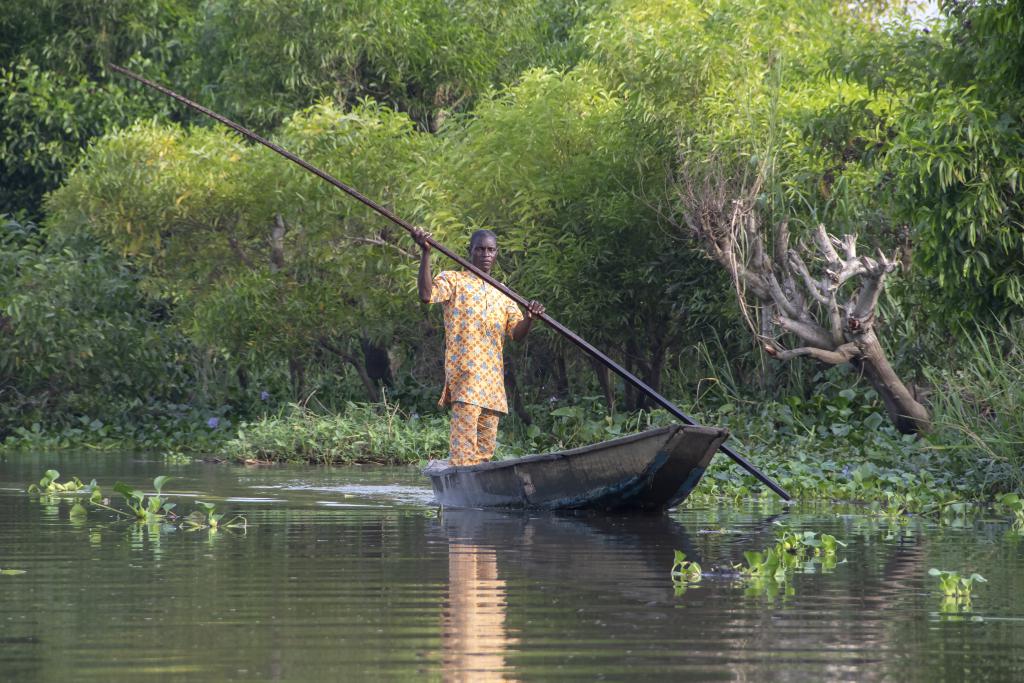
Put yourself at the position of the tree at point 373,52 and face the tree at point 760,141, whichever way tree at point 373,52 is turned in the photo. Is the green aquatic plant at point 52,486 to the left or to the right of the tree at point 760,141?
right

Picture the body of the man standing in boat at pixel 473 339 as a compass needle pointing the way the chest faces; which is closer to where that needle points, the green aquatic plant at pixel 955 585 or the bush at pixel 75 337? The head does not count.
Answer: the green aquatic plant

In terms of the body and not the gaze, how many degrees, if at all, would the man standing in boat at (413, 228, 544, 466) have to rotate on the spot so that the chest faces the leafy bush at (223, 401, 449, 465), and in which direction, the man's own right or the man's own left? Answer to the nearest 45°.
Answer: approximately 180°

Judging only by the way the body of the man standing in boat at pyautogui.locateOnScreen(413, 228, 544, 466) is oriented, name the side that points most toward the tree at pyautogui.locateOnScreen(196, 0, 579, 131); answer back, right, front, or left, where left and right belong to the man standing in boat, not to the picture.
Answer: back

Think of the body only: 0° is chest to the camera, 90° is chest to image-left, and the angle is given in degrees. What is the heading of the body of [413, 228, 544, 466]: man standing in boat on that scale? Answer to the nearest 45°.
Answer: approximately 0°

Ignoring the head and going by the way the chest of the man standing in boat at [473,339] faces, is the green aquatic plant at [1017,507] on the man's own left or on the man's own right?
on the man's own left

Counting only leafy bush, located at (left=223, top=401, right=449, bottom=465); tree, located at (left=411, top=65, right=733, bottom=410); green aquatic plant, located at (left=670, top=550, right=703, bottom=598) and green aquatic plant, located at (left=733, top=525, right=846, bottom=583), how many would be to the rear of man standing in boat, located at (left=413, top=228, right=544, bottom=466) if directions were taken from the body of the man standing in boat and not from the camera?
2

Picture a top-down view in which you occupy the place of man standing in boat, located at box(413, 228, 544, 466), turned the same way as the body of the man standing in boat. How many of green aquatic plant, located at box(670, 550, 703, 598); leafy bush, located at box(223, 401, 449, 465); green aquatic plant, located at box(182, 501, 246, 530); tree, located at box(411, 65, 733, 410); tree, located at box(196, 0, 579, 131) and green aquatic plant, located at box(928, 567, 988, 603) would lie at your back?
3

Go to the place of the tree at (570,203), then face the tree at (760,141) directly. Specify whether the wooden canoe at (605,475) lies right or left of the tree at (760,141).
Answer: right

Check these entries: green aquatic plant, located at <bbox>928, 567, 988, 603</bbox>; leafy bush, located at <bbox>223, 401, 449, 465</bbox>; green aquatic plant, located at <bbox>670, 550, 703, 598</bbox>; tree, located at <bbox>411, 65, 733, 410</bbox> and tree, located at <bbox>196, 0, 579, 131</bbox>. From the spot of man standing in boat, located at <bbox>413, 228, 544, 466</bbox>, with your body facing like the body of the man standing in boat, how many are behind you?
3
